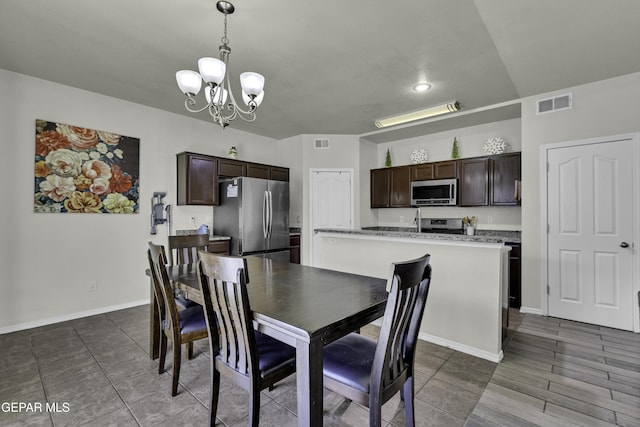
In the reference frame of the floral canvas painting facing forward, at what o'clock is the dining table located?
The dining table is roughly at 1 o'clock from the floral canvas painting.

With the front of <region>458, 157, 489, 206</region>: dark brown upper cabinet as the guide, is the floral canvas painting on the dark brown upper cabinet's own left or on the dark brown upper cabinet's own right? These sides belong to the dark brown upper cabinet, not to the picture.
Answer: on the dark brown upper cabinet's own right

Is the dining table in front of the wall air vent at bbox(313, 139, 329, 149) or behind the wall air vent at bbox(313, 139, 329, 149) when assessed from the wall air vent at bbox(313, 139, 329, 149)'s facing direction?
in front

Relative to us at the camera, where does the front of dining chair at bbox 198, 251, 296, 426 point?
facing away from the viewer and to the right of the viewer

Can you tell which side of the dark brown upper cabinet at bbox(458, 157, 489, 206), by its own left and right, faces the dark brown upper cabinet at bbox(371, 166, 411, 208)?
right

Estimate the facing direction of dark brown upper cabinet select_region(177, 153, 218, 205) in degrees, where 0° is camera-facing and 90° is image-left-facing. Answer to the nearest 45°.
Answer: approximately 315°

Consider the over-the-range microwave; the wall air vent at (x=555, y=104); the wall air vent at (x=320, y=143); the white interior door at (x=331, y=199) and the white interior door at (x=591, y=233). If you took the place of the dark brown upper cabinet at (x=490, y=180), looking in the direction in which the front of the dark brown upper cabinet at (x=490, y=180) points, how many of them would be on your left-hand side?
2

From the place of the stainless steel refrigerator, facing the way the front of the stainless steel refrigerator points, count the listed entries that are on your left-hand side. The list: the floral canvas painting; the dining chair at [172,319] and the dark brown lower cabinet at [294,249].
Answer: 1

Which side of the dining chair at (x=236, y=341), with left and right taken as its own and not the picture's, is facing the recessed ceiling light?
front

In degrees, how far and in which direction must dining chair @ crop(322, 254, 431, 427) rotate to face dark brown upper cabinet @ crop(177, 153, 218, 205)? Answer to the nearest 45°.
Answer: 0° — it already faces it

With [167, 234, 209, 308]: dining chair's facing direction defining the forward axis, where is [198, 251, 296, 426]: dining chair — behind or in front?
in front

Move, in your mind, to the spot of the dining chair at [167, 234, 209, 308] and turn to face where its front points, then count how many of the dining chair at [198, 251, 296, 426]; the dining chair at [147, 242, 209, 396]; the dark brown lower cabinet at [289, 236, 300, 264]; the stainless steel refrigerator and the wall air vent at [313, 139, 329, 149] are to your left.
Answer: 3

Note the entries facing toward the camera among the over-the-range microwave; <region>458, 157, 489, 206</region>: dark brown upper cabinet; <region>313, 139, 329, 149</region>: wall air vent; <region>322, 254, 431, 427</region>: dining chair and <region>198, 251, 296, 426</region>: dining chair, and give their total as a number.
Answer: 3

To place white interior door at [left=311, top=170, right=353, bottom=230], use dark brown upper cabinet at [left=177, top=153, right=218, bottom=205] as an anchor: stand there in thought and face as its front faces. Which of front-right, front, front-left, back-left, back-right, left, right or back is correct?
front-left

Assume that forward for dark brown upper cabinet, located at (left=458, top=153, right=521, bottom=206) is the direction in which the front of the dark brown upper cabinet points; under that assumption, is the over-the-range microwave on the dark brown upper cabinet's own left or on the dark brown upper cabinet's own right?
on the dark brown upper cabinet's own right

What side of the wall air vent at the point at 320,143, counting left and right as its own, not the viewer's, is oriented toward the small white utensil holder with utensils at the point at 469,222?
left

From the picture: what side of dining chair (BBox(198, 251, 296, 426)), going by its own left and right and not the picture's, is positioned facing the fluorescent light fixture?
front
